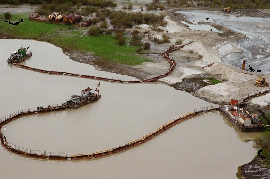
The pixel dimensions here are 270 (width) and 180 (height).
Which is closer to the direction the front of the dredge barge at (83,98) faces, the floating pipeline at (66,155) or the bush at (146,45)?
the bush

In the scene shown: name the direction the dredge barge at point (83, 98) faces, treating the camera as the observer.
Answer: facing away from the viewer and to the right of the viewer

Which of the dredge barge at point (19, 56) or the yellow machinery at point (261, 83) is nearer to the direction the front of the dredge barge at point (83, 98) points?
the yellow machinery

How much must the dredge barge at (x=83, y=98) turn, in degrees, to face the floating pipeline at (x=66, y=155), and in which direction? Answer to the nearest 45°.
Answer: approximately 135° to its right

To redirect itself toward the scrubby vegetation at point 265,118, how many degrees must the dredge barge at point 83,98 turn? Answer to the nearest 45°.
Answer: approximately 45° to its right

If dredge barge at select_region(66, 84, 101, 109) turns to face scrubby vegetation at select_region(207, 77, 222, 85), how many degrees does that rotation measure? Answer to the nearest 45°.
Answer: approximately 45° to its right

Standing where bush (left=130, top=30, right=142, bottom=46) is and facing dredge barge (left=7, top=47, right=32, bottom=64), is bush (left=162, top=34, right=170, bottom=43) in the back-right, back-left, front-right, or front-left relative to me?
back-left

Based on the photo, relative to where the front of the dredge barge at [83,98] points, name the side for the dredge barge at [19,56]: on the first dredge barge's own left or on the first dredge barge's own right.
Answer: on the first dredge barge's own left

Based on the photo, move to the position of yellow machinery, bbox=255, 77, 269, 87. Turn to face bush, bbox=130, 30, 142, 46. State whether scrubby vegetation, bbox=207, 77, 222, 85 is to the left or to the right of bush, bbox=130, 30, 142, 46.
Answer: left

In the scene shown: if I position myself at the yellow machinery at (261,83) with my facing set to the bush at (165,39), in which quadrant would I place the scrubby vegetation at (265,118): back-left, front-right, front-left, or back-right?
back-left

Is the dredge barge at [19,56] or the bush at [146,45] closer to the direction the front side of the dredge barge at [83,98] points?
the bush

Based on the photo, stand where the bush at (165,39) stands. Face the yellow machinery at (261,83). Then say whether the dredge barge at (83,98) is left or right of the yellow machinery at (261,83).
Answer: right

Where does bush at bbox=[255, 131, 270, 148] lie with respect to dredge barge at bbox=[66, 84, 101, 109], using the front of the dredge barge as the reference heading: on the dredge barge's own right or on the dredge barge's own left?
on the dredge barge's own right

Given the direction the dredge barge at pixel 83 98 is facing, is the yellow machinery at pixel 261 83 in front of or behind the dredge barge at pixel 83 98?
in front
